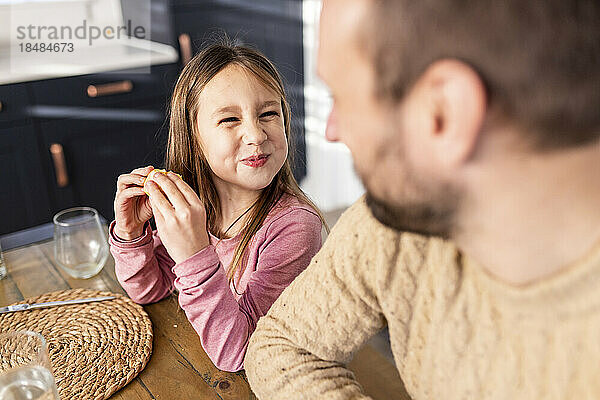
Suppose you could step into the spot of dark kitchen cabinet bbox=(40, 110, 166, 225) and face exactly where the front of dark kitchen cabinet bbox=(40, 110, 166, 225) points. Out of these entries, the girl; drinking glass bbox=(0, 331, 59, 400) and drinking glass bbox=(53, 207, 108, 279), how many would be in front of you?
3

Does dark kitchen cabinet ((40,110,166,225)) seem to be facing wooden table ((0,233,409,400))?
yes

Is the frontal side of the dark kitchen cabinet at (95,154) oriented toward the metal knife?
yes

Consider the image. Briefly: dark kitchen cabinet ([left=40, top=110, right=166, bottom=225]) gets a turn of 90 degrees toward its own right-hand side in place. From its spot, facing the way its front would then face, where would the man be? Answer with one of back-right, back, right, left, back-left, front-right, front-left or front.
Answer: left

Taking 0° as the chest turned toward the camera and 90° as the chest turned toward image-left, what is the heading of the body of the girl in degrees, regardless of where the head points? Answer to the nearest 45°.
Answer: approximately 45°

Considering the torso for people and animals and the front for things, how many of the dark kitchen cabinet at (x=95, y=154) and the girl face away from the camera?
0

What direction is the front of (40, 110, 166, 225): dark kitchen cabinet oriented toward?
toward the camera

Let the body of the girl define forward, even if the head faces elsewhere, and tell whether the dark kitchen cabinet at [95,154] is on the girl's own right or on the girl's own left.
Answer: on the girl's own right

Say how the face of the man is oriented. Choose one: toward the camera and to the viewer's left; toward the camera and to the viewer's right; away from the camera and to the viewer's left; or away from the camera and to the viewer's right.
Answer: away from the camera and to the viewer's left

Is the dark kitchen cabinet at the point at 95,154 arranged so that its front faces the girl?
yes

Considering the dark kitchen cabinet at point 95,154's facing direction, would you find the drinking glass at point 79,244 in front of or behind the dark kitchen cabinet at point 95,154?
in front

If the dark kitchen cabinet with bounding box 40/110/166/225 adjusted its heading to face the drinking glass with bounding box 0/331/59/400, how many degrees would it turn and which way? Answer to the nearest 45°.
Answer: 0° — it already faces it

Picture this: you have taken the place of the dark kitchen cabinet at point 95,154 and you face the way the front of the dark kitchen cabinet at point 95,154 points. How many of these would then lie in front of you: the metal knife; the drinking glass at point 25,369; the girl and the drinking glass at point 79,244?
4
